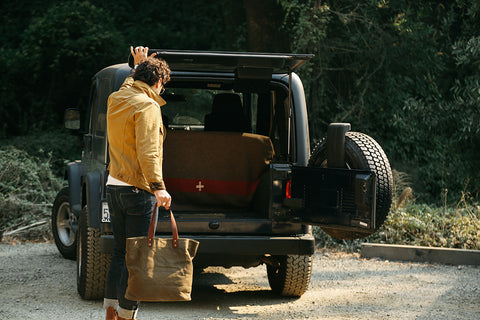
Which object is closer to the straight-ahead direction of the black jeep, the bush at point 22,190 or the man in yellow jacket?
the bush

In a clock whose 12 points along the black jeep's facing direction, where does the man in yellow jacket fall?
The man in yellow jacket is roughly at 7 o'clock from the black jeep.

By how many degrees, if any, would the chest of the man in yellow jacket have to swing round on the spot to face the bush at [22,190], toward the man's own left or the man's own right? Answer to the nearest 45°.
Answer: approximately 45° to the man's own left

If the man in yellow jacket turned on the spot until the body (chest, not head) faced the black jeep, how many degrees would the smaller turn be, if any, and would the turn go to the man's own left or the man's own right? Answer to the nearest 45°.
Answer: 0° — they already face it

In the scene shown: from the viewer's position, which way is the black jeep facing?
facing away from the viewer

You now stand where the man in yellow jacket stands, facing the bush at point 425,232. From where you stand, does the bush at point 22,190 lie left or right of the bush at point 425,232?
left

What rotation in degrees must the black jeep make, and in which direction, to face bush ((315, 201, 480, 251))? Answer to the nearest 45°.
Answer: approximately 45° to its right

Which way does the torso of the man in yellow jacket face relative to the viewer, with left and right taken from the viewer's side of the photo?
facing away from the viewer and to the right of the viewer

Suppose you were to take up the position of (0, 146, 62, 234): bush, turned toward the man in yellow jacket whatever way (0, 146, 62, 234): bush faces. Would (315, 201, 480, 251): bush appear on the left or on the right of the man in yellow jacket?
left

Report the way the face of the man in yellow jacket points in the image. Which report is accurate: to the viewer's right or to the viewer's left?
to the viewer's right

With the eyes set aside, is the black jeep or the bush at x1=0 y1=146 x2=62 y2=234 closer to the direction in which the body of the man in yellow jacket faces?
the black jeep
